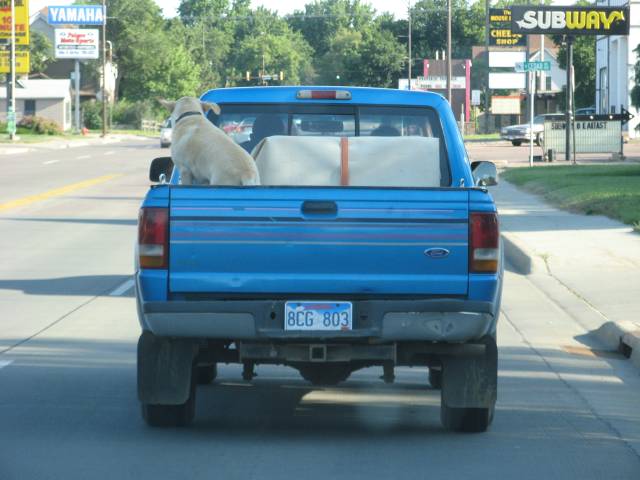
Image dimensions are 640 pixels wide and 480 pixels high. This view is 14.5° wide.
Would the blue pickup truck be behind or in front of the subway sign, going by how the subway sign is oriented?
in front

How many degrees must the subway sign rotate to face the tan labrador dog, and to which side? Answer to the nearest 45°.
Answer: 0° — it already faces it

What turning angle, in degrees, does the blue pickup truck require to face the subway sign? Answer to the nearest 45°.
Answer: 0° — it already faces it

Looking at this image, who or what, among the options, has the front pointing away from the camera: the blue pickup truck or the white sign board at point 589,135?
the blue pickup truck

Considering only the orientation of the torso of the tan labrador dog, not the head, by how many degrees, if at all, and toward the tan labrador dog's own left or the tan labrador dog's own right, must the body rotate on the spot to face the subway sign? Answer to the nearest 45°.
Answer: approximately 45° to the tan labrador dog's own right

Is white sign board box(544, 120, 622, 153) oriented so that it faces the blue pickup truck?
yes

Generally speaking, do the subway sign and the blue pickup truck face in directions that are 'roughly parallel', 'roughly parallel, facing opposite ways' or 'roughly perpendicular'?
roughly parallel, facing opposite ways

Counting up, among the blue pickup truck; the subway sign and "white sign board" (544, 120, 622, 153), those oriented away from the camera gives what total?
1

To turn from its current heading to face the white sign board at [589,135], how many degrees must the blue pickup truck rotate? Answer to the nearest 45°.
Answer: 0° — it already faces it

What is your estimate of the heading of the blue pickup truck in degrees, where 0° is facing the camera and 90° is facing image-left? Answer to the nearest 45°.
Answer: approximately 180°

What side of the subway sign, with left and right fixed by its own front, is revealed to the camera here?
front

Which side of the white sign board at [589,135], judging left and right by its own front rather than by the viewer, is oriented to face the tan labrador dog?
front

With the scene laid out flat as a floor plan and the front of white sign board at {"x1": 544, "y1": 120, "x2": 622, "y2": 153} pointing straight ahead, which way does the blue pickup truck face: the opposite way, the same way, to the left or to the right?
the opposite way

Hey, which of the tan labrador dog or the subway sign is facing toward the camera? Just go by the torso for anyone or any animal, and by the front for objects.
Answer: the subway sign
